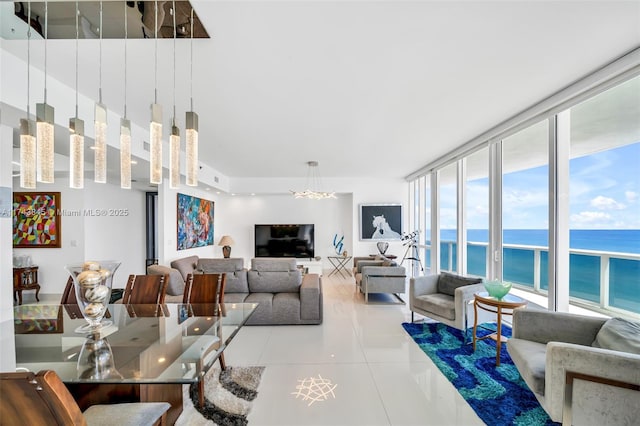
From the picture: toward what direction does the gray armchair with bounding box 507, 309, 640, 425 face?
to the viewer's left

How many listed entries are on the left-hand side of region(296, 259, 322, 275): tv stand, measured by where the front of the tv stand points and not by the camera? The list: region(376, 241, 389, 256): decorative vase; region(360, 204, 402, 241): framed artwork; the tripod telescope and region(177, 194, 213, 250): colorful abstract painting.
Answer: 3

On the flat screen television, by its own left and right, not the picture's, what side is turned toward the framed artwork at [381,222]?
left

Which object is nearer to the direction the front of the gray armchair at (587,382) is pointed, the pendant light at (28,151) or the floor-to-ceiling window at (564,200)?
the pendant light

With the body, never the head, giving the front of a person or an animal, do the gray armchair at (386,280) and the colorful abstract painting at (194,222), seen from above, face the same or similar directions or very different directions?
very different directions

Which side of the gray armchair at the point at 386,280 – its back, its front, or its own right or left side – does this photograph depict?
left

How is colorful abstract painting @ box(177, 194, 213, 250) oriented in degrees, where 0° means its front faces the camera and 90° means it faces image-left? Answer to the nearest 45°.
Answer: approximately 315°

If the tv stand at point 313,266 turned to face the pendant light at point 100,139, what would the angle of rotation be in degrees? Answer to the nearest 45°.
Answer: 0° — it already faces it
